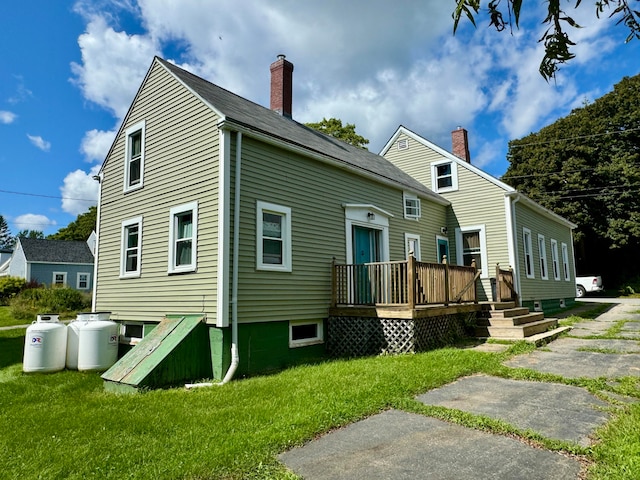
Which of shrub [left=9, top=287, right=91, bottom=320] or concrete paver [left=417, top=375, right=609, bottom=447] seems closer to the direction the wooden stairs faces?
the concrete paver

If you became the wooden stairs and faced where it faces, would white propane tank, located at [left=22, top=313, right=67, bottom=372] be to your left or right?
on your right

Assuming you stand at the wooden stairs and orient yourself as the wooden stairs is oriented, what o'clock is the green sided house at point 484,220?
The green sided house is roughly at 7 o'clock from the wooden stairs.

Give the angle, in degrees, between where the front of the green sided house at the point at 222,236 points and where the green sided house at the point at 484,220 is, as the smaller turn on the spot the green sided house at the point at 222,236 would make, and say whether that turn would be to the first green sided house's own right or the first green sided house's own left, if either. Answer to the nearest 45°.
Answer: approximately 90° to the first green sided house's own left

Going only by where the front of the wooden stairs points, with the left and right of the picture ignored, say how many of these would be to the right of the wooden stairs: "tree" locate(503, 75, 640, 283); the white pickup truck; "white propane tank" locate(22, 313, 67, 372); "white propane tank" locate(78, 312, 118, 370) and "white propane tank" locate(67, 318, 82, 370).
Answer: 3

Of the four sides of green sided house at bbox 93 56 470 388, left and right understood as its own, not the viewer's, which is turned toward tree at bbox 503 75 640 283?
left

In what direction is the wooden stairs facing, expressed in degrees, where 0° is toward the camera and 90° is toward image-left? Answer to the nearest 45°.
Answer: approximately 315°

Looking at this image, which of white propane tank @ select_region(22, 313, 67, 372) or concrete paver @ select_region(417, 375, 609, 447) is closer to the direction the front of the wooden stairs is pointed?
the concrete paver

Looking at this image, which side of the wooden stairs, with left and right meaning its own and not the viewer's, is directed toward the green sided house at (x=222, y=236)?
right

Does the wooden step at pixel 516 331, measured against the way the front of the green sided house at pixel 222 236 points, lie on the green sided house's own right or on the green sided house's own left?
on the green sided house's own left

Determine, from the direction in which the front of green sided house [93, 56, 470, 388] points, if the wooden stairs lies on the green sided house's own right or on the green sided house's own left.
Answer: on the green sided house's own left
